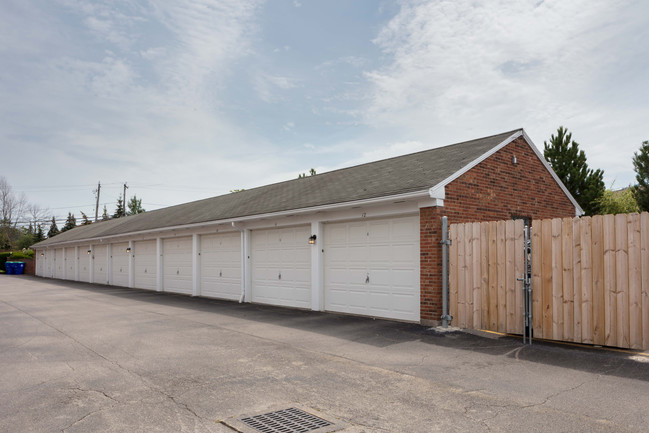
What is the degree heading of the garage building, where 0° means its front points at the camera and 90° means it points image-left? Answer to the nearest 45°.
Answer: approximately 45°

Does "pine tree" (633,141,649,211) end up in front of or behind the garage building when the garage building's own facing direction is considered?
behind

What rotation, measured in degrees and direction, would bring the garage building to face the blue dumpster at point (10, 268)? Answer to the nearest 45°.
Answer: approximately 90° to its right

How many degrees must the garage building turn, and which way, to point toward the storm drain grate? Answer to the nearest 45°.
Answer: approximately 45° to its left

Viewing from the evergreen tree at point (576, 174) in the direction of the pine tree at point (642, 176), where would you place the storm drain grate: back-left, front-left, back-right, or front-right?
back-right

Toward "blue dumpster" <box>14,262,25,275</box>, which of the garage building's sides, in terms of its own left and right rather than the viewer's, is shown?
right

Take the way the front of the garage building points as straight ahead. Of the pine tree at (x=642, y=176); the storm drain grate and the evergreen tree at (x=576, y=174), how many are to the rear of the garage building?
2

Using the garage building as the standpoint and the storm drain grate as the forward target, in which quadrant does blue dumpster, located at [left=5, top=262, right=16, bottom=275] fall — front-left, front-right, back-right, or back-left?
back-right

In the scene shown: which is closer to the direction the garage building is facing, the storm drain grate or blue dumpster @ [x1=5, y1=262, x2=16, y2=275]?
the storm drain grate
